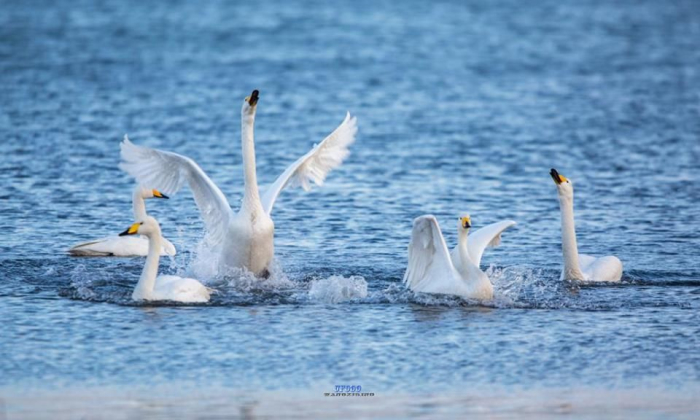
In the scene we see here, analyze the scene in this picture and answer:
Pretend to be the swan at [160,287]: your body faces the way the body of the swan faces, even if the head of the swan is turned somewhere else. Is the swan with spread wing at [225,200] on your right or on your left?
on your right

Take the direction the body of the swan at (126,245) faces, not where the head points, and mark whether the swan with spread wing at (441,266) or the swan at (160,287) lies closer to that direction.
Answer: the swan with spread wing

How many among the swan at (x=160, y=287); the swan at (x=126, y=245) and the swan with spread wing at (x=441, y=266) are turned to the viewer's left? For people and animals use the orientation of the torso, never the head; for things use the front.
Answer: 1

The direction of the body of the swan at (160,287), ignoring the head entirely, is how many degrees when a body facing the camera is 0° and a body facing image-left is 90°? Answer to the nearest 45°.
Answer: approximately 90°

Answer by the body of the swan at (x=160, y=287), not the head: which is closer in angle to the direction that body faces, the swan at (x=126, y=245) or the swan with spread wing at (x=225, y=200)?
the swan

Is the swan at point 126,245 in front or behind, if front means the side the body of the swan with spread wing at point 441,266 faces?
behind

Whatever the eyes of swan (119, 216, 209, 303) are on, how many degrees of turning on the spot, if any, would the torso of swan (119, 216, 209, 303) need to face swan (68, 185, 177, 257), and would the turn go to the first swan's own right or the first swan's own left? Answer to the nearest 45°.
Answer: approximately 90° to the first swan's own right

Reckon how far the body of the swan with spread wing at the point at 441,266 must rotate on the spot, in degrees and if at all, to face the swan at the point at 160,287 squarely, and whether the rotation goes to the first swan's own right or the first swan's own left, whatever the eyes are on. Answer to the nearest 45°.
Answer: approximately 135° to the first swan's own right

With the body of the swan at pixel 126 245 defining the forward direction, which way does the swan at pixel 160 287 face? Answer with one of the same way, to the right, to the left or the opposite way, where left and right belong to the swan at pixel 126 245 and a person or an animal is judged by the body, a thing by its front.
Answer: the opposite way

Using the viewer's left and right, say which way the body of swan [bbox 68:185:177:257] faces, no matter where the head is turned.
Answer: facing to the right of the viewer

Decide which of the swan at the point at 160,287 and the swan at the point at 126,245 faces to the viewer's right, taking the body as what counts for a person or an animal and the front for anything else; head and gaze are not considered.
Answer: the swan at the point at 126,245

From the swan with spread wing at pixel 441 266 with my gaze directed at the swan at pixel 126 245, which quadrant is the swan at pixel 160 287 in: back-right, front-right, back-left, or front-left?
front-left

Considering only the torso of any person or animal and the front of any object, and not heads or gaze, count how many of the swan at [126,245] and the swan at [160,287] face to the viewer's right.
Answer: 1

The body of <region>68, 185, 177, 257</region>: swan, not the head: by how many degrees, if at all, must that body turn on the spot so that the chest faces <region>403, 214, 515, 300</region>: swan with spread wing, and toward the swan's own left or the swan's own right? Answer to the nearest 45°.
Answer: approximately 45° to the swan's own right

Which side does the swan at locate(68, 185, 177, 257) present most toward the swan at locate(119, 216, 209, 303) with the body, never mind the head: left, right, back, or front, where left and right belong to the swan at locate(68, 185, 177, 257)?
right

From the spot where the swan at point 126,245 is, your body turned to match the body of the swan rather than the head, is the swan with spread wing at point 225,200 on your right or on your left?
on your right
